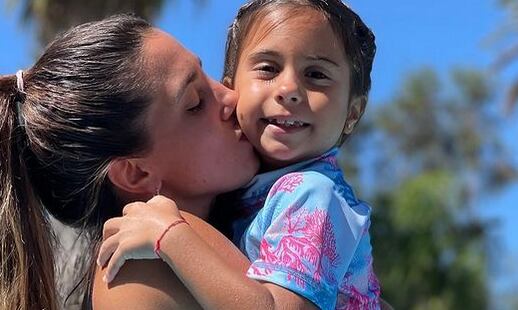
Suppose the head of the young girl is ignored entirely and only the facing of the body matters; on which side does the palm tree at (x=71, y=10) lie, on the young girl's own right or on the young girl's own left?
on the young girl's own right

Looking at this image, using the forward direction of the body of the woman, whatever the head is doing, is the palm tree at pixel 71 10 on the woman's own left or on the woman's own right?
on the woman's own left

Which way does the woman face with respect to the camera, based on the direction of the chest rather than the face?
to the viewer's right

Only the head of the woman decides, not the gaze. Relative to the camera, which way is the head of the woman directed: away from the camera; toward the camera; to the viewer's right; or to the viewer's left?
to the viewer's right
